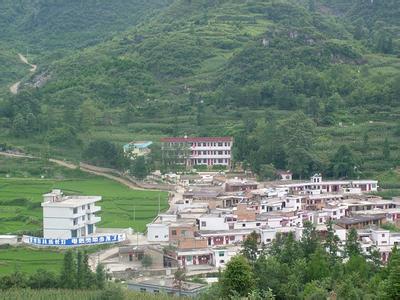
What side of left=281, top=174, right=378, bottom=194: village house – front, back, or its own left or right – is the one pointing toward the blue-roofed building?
right

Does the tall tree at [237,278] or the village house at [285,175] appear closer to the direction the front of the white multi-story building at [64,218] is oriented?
the tall tree

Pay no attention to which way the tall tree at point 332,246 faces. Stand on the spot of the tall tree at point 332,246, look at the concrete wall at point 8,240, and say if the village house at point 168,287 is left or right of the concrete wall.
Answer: left

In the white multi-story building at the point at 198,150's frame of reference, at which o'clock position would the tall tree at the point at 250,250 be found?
The tall tree is roughly at 12 o'clock from the white multi-story building.

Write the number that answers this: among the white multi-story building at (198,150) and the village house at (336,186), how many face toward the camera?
2

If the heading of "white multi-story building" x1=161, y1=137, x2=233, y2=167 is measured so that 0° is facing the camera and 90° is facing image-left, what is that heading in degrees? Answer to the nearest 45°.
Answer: approximately 0°

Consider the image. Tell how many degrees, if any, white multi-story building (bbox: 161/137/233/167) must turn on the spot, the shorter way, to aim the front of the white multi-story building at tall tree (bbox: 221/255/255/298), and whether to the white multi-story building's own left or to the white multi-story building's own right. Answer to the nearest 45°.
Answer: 0° — it already faces it
